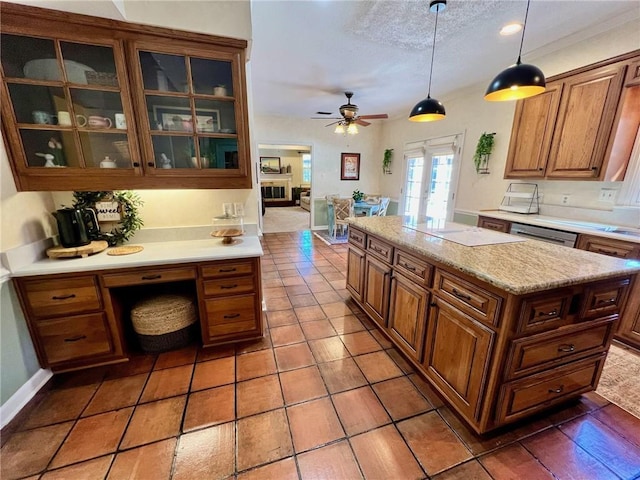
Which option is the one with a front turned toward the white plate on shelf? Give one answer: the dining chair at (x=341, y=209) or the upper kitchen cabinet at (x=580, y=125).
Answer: the upper kitchen cabinet

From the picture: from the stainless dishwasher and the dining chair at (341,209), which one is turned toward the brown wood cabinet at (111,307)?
the stainless dishwasher

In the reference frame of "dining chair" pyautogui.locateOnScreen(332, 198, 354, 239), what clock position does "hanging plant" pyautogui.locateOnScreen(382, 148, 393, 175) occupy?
The hanging plant is roughly at 12 o'clock from the dining chair.

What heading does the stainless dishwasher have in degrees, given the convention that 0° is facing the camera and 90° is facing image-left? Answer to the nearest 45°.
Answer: approximately 45°

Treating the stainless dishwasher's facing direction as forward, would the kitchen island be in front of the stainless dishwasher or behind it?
in front

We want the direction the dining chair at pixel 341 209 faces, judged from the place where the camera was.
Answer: facing away from the viewer and to the right of the viewer

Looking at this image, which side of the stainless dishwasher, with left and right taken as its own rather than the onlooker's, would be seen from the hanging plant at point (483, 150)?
right

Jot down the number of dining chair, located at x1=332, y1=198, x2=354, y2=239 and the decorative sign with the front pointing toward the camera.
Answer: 1

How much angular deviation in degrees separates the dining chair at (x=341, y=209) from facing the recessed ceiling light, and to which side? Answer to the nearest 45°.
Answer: approximately 180°
